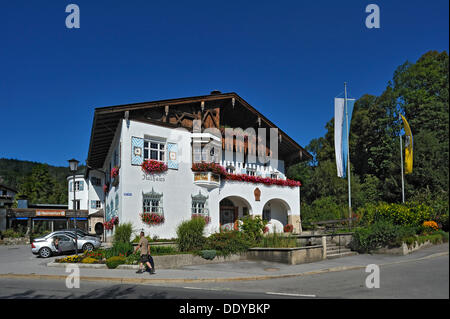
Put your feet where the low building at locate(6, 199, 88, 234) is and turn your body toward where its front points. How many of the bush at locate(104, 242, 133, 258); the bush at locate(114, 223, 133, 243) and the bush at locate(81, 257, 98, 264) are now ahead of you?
3

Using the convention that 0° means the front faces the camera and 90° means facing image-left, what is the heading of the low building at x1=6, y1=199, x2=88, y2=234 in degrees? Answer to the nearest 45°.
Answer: approximately 0°

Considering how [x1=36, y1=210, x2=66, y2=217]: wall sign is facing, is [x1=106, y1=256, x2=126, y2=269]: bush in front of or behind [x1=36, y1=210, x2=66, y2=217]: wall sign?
in front

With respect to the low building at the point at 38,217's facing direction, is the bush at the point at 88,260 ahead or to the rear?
ahead

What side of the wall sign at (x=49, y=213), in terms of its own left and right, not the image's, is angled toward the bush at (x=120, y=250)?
front

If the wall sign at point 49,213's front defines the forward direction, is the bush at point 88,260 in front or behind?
in front

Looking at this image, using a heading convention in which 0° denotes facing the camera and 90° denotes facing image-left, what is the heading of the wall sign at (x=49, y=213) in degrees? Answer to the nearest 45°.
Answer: approximately 0°
